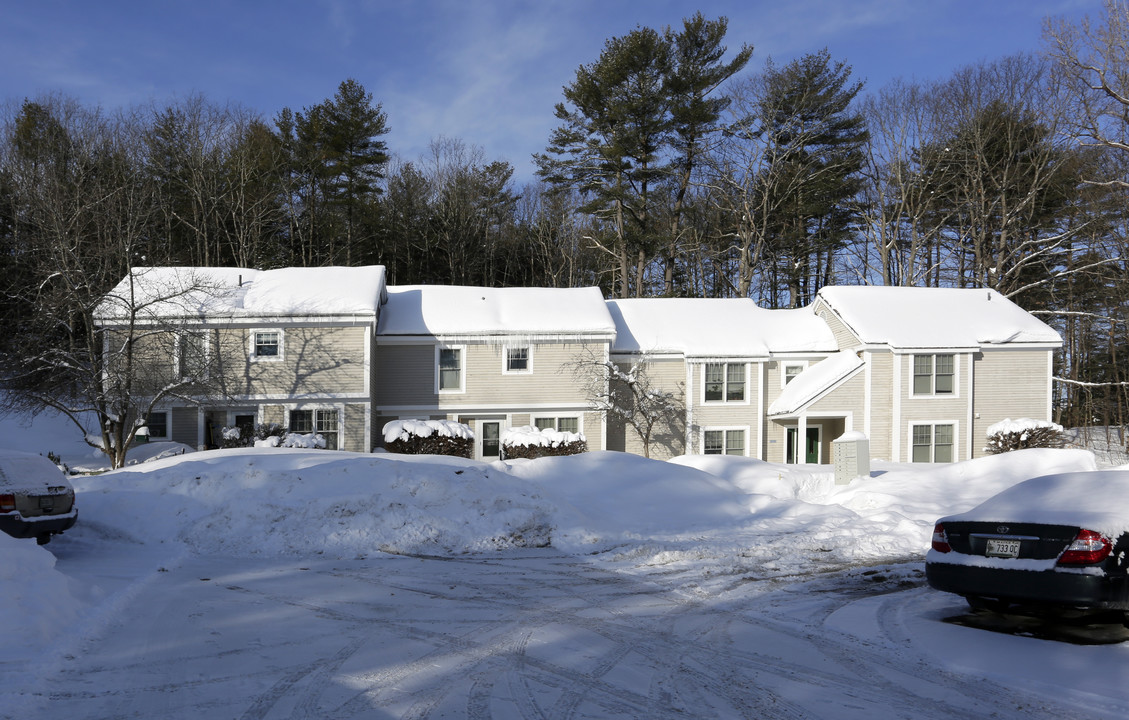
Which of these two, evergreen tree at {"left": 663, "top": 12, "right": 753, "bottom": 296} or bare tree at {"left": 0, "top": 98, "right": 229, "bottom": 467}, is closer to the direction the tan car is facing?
the bare tree

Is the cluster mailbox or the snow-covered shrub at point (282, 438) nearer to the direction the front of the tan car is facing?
the snow-covered shrub

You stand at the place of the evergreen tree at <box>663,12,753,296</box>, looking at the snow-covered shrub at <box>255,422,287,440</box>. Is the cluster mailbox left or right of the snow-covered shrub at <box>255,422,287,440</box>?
left

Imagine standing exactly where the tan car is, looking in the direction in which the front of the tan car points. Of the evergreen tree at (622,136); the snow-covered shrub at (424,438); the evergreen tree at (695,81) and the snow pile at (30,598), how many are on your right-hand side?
3

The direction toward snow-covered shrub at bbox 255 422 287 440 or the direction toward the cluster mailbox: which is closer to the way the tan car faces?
the snow-covered shrub

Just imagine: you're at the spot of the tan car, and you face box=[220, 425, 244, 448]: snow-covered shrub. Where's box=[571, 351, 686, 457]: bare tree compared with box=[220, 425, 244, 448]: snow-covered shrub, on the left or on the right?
right

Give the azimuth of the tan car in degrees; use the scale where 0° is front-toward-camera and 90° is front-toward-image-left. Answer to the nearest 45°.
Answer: approximately 135°

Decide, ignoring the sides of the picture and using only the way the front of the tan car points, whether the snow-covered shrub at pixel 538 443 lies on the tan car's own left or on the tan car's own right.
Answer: on the tan car's own right
